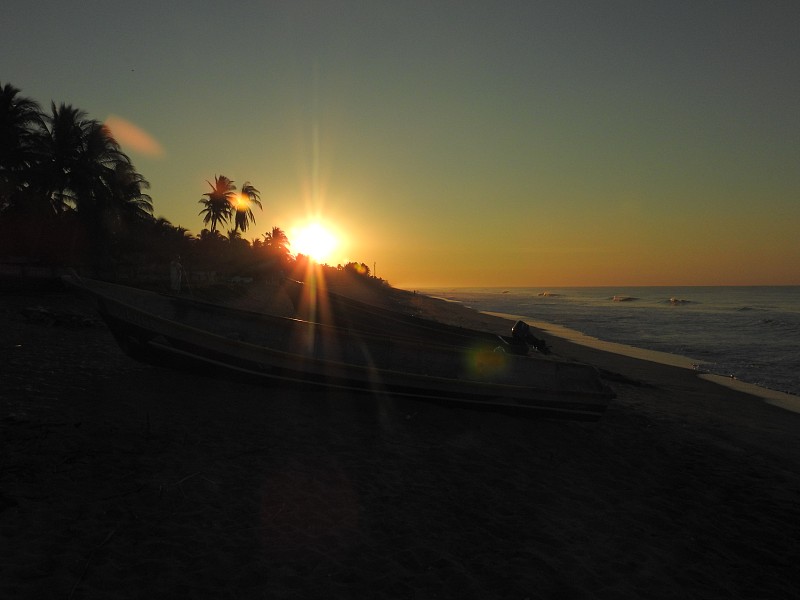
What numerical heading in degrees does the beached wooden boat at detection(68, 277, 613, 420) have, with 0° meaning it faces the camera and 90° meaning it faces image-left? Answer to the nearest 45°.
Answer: approximately 90°
